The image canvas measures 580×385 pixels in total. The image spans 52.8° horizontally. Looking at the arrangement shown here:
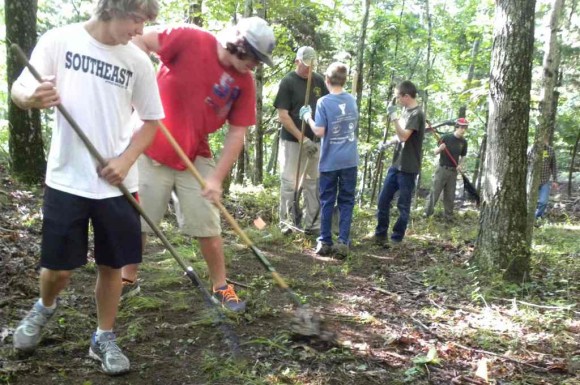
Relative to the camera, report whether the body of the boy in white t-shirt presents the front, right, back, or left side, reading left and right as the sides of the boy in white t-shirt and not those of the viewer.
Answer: front

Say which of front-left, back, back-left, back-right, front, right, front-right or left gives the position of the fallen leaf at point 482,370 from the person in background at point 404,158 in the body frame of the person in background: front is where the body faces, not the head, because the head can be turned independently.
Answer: left

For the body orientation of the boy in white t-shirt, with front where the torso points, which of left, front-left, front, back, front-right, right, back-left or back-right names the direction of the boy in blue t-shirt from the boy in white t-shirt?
back-left

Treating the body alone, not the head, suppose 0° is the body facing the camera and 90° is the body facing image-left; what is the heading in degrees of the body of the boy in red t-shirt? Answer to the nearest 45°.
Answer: approximately 315°

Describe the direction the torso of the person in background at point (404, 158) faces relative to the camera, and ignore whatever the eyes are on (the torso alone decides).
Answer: to the viewer's left

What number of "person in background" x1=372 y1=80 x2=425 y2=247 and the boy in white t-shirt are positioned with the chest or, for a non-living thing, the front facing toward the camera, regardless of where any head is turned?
1

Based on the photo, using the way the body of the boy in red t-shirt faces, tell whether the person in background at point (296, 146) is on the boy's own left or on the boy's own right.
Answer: on the boy's own left

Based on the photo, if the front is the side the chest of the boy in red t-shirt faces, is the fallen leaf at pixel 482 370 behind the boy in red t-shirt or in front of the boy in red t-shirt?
in front

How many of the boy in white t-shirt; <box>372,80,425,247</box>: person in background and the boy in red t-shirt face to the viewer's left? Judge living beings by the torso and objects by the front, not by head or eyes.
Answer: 1

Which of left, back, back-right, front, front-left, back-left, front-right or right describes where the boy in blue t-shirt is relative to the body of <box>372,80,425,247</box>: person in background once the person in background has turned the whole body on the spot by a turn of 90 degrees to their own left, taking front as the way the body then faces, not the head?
front-right

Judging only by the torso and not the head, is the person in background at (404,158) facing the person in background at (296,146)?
yes

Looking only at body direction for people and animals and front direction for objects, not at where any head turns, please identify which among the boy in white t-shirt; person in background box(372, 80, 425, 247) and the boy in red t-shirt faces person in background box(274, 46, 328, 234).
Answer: person in background box(372, 80, 425, 247)

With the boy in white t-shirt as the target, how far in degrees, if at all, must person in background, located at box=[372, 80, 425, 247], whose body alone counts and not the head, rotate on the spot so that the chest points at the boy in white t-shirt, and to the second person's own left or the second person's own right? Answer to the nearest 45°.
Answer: approximately 90° to the second person's own left

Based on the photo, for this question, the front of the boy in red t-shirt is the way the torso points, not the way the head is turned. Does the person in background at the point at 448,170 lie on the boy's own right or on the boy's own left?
on the boy's own left
